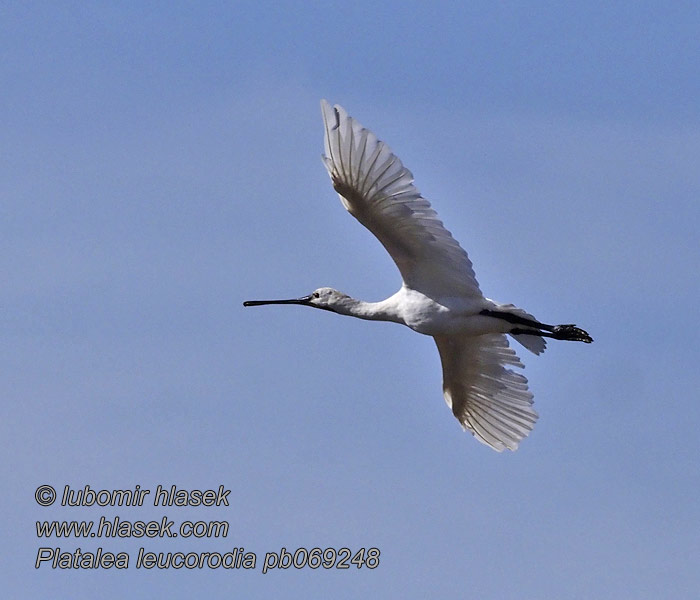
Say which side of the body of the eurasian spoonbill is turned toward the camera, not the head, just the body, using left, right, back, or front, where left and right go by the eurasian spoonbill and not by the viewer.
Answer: left
